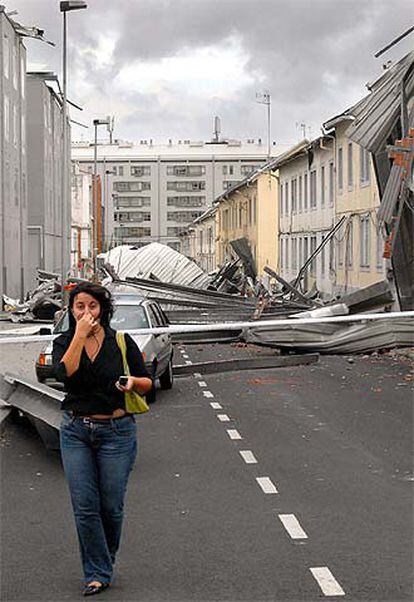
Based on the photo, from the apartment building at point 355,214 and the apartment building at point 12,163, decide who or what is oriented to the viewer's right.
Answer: the apartment building at point 12,163

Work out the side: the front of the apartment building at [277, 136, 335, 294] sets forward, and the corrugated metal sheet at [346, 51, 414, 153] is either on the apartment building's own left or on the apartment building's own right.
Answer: on the apartment building's own left

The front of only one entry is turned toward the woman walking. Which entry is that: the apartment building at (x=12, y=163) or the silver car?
the silver car

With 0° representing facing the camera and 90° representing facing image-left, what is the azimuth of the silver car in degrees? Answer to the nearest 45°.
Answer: approximately 0°

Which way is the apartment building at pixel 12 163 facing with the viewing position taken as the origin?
facing to the right of the viewer

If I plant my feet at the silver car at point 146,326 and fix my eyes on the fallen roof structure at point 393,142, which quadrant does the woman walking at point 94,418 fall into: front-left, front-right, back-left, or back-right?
back-right

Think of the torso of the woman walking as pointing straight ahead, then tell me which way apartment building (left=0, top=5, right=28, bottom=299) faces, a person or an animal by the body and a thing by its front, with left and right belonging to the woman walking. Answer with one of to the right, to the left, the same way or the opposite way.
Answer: to the left
